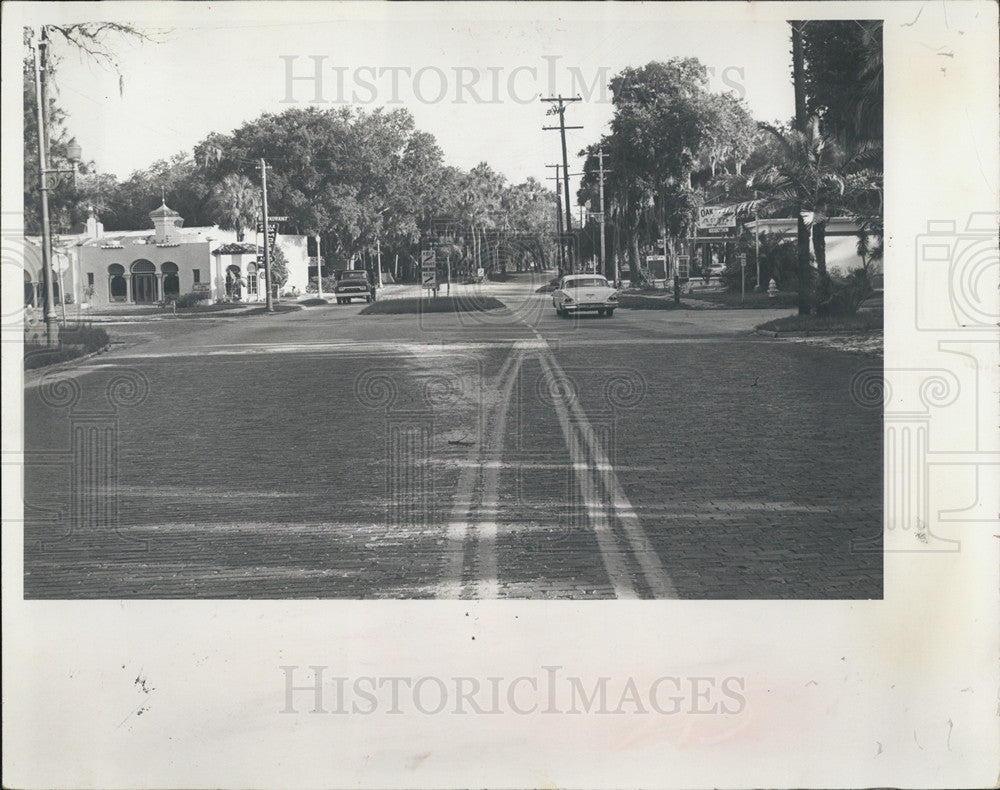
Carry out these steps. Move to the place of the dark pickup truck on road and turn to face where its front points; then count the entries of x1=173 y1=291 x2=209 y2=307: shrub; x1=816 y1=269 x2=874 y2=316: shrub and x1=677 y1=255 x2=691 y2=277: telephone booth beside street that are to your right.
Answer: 1

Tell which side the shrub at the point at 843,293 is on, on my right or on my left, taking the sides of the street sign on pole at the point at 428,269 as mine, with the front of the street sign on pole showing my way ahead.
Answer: on my left

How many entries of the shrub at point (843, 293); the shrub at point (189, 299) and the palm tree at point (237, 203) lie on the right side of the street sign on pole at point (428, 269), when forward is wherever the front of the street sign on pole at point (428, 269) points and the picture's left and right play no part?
2

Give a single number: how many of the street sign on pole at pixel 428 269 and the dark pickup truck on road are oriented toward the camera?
2

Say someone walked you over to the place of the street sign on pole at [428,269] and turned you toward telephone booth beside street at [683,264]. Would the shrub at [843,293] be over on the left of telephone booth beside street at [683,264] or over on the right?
right

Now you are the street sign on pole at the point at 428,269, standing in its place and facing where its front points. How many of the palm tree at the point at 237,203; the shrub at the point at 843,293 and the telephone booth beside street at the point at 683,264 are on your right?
1

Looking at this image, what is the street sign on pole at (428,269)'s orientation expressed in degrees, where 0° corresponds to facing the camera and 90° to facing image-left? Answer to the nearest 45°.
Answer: approximately 0°

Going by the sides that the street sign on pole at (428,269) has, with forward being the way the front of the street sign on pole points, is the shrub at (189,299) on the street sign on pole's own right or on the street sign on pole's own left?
on the street sign on pole's own right
